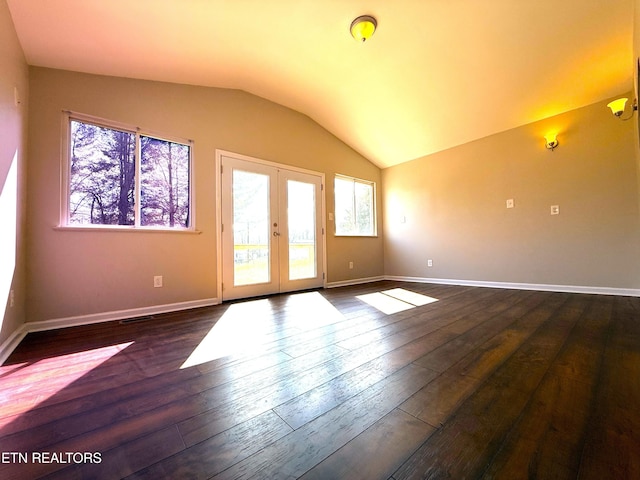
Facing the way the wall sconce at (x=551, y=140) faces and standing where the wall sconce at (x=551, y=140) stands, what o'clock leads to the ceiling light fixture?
The ceiling light fixture is roughly at 1 o'clock from the wall sconce.

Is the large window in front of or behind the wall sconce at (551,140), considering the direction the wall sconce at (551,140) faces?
in front

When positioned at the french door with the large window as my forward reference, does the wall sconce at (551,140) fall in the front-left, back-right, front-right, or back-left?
back-left

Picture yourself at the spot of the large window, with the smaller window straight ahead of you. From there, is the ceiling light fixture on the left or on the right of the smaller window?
right

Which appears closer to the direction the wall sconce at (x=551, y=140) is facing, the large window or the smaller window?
the large window

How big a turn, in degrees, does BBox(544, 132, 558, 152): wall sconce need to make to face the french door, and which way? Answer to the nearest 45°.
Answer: approximately 45° to its right

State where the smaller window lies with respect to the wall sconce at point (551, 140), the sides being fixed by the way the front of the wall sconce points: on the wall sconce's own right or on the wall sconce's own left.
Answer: on the wall sconce's own right
